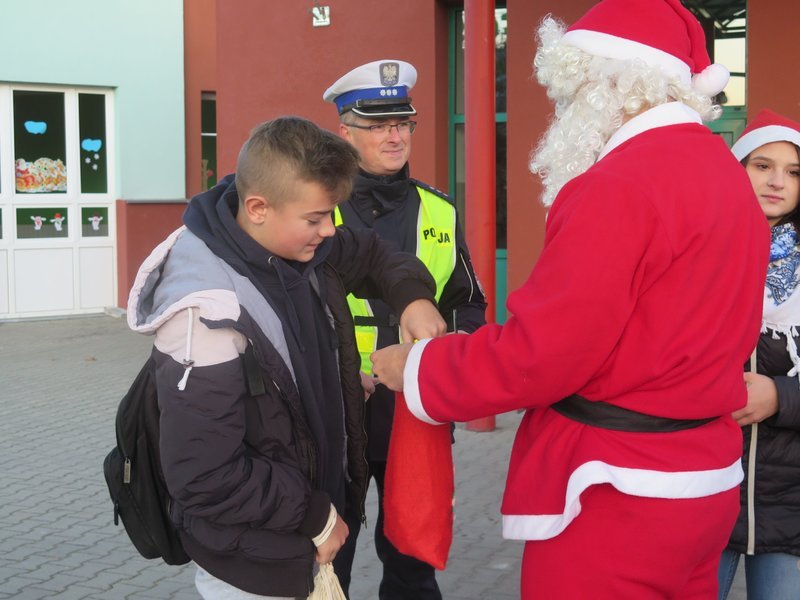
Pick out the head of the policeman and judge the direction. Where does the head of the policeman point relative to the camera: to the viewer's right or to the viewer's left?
to the viewer's right

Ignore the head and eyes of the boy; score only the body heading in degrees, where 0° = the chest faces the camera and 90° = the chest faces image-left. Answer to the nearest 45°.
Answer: approximately 315°

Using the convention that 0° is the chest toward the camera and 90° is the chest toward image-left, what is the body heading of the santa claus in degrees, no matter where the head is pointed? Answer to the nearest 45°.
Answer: approximately 135°

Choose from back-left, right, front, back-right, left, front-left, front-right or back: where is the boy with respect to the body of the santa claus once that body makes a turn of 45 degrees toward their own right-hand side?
left

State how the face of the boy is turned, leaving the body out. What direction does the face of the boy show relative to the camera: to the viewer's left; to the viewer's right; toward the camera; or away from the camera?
to the viewer's right

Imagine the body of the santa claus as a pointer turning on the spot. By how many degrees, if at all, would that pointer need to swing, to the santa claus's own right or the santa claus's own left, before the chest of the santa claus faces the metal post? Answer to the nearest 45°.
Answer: approximately 45° to the santa claus's own right

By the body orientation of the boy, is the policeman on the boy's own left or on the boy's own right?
on the boy's own left
